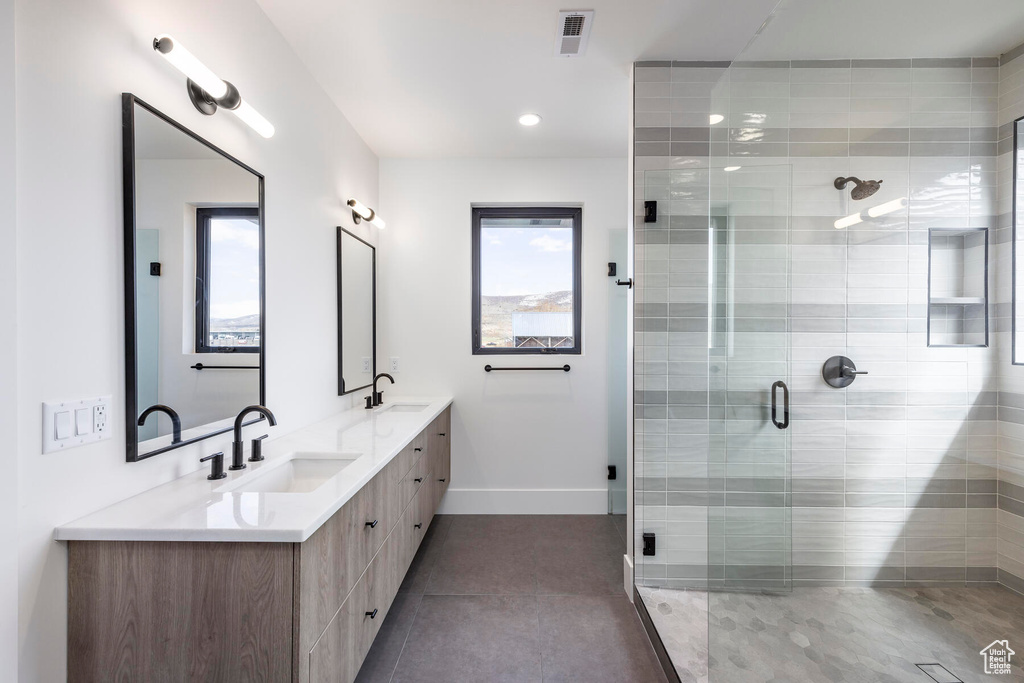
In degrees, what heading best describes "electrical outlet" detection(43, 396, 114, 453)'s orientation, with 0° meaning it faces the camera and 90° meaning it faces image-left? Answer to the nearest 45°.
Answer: approximately 315°

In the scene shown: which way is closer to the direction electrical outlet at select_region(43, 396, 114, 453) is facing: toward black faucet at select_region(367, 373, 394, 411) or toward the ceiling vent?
the ceiling vent

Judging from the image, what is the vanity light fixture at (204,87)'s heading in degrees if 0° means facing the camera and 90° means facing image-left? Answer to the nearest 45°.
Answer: approximately 315°

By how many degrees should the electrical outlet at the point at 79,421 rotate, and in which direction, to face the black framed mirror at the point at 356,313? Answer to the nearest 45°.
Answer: approximately 90° to its left

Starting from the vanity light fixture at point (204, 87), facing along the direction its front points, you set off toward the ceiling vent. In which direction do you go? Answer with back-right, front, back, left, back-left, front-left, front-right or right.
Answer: front-left
